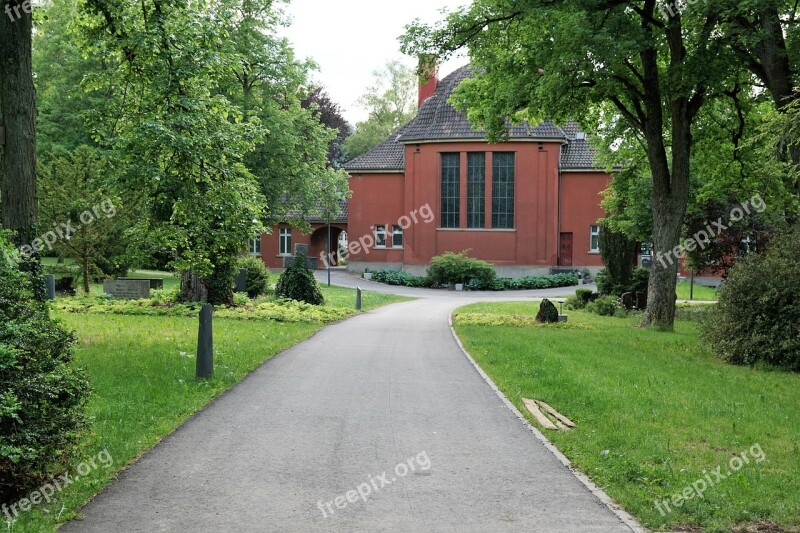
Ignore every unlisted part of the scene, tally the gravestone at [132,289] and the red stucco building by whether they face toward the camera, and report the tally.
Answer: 2

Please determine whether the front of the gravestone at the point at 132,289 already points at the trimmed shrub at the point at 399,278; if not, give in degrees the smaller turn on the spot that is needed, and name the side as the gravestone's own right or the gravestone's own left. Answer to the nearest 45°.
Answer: approximately 135° to the gravestone's own left

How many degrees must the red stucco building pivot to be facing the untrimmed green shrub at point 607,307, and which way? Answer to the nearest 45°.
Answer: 0° — it already faces it

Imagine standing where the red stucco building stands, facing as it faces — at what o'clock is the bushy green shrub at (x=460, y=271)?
The bushy green shrub is roughly at 1 o'clock from the red stucco building.

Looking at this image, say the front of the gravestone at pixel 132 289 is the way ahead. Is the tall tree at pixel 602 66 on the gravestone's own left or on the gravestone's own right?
on the gravestone's own left

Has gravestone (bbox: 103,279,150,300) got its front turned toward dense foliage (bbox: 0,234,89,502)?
yes

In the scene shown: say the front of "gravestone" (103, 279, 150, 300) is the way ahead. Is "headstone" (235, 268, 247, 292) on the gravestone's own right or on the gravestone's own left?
on the gravestone's own left

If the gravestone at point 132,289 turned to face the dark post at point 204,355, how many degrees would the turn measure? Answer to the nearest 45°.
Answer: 0° — it already faces it

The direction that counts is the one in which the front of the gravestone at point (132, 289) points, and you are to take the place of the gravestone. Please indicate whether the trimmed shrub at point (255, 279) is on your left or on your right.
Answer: on your left
